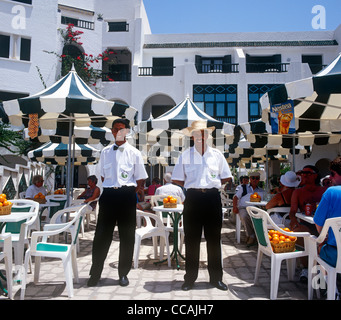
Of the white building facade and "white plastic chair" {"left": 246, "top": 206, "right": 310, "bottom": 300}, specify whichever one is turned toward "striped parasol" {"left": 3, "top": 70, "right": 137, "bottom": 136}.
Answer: the white building facade

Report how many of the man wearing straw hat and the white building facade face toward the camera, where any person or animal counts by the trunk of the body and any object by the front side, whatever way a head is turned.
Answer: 2

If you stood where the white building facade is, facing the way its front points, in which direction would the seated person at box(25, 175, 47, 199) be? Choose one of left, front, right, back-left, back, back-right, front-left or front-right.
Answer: front

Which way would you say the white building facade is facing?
toward the camera

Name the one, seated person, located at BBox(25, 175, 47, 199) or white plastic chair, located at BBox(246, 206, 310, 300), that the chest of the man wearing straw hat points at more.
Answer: the white plastic chair

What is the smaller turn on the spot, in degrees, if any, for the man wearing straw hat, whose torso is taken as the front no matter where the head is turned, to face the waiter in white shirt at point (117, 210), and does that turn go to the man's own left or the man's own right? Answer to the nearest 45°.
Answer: approximately 90° to the man's own right

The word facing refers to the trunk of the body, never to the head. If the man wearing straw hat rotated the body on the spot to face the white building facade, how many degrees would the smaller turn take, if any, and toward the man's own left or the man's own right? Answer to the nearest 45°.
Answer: approximately 180°

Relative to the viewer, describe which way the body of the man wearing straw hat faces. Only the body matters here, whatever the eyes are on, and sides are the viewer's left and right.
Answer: facing the viewer

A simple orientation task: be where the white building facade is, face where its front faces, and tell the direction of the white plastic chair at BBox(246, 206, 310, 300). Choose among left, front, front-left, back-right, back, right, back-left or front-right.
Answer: front

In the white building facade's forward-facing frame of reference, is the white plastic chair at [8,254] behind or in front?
in front

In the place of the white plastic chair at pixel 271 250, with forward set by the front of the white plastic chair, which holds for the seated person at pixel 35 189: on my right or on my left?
on my left

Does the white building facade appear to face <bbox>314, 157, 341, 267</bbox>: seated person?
yes

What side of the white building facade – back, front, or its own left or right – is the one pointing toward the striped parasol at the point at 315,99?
front

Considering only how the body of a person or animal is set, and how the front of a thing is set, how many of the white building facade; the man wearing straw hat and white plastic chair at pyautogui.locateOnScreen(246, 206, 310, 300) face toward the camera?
2
